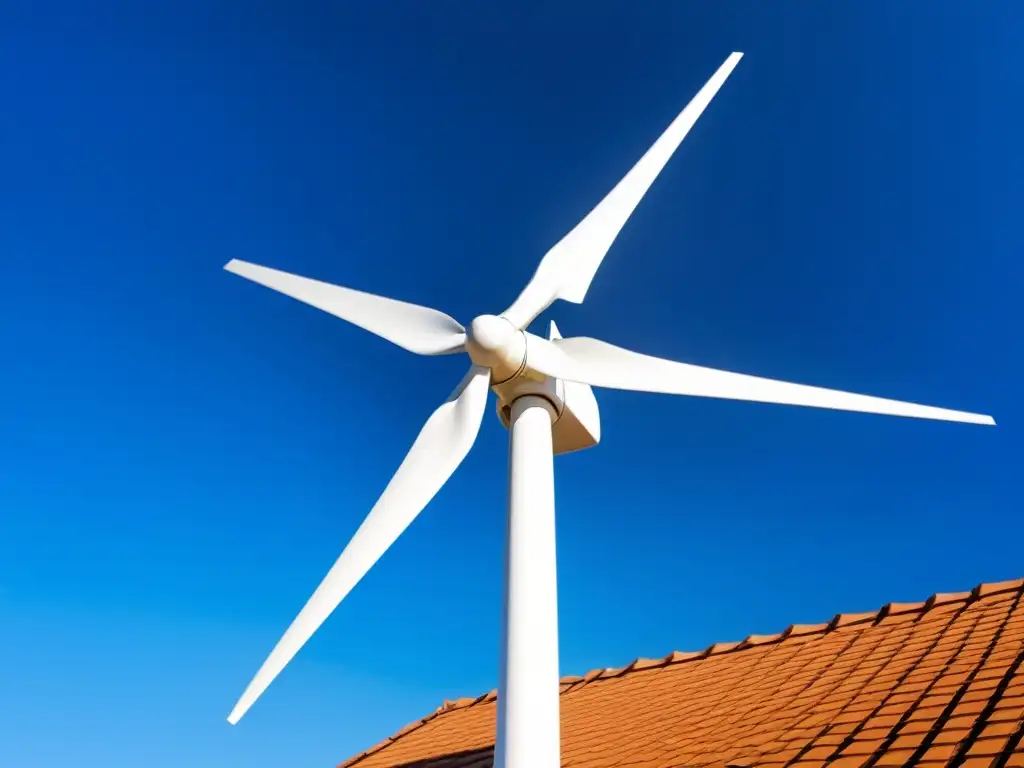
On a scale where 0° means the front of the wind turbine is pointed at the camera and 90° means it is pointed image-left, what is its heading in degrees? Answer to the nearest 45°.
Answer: approximately 45°

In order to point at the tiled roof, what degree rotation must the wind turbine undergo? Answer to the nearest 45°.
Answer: approximately 180°
